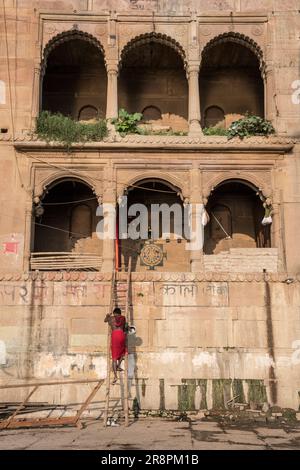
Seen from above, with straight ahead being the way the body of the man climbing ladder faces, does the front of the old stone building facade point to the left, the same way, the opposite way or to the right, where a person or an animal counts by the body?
the opposite way

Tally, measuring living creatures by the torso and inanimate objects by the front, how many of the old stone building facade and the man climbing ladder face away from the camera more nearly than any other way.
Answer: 1

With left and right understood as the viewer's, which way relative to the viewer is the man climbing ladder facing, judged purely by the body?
facing away from the viewer

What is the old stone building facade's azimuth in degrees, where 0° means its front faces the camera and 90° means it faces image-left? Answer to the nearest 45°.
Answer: approximately 0°
